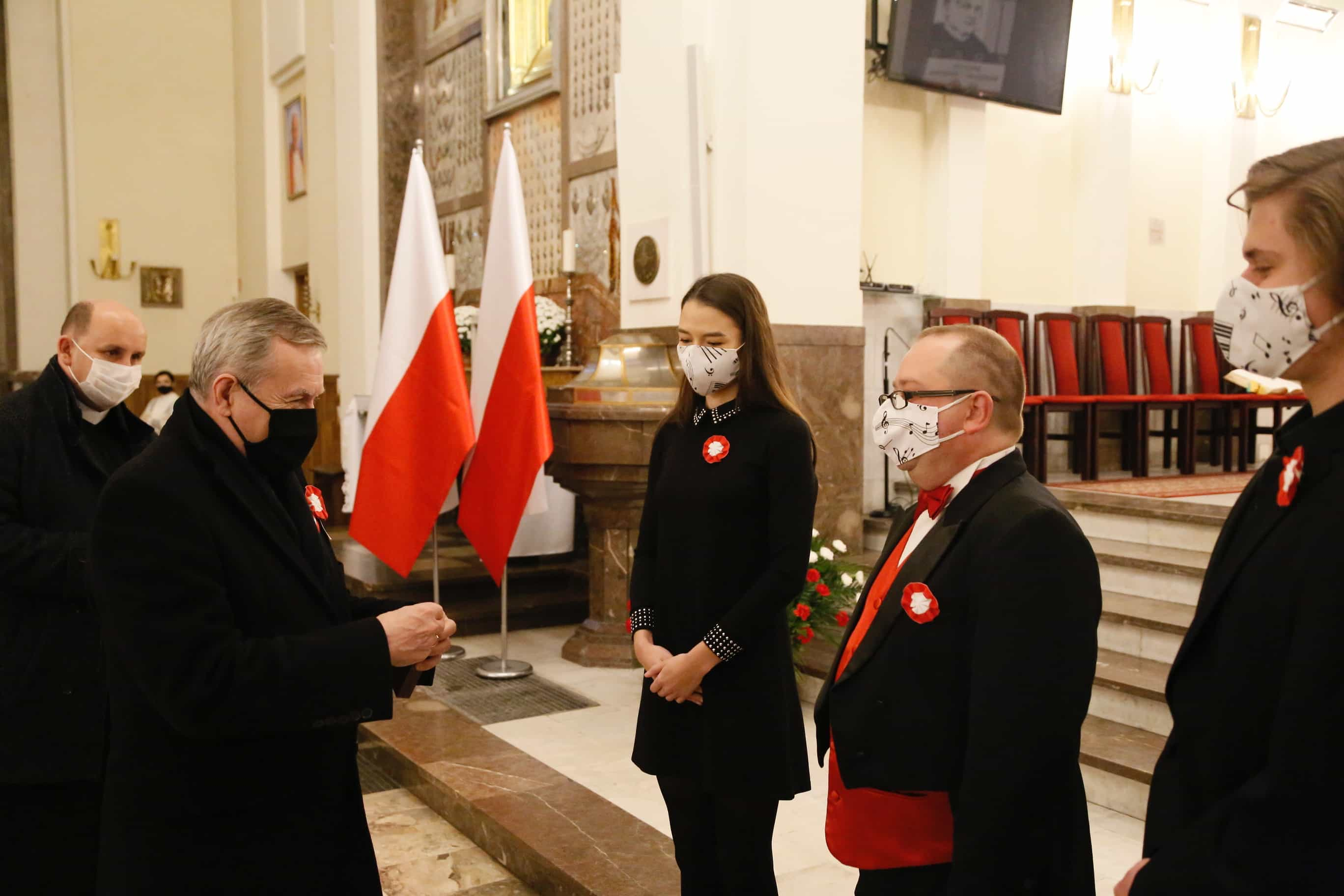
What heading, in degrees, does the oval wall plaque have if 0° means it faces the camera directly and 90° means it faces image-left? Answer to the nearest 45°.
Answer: approximately 45°

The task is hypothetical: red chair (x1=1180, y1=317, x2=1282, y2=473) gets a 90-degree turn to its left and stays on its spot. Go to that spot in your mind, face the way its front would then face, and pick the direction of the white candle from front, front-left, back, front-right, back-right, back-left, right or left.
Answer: back

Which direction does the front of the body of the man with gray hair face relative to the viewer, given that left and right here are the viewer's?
facing to the right of the viewer

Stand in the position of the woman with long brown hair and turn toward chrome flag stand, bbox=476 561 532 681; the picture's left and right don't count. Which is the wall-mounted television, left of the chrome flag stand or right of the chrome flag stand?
right

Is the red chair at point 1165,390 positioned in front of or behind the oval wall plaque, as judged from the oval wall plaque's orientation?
behind

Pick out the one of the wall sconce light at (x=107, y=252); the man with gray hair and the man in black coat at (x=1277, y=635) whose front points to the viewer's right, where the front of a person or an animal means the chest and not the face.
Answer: the man with gray hair

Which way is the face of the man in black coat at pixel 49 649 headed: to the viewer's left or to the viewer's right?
to the viewer's right

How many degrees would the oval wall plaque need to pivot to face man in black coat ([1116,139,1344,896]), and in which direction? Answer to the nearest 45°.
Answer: approximately 45° to its left

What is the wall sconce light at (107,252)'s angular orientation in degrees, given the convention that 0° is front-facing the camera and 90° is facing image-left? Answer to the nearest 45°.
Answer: approximately 0°

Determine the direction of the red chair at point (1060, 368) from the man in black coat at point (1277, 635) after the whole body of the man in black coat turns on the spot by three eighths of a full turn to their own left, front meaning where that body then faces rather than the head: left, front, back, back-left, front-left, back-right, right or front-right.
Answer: back-left

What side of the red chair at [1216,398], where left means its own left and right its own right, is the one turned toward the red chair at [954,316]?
right

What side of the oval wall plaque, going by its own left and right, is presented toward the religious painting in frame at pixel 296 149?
right

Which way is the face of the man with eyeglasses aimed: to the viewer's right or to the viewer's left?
to the viewer's left

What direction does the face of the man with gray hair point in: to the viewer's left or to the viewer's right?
to the viewer's right

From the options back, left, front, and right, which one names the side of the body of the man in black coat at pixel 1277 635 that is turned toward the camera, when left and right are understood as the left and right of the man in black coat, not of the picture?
left
